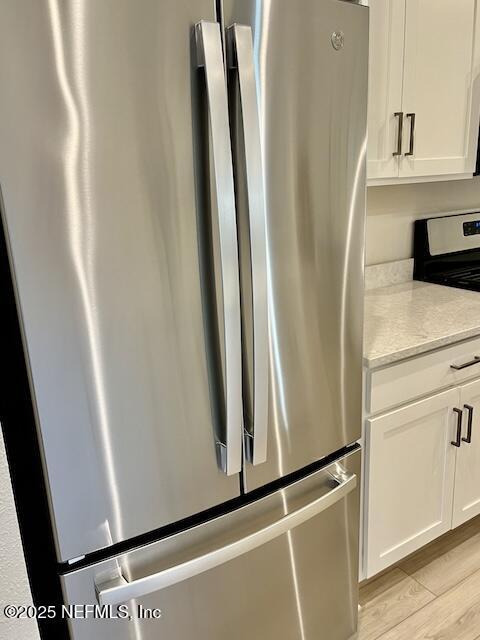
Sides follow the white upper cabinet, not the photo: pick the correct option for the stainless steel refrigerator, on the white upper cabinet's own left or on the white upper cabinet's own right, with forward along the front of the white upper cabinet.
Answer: on the white upper cabinet's own right

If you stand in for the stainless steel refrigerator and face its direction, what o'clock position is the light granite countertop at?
The light granite countertop is roughly at 9 o'clock from the stainless steel refrigerator.

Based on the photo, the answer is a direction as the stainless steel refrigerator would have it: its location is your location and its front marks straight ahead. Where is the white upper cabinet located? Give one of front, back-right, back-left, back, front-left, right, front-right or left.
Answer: left
